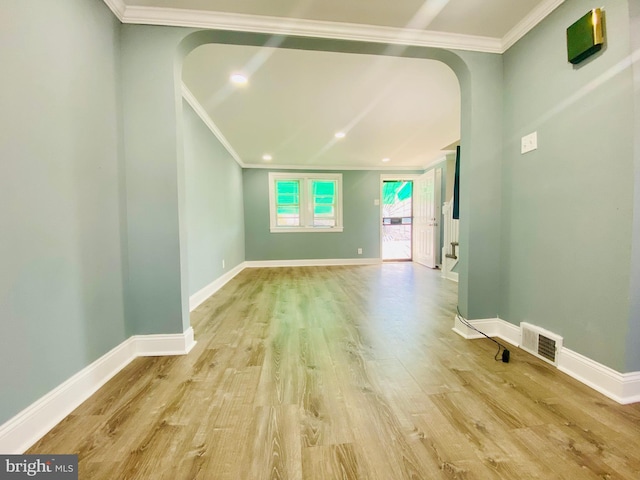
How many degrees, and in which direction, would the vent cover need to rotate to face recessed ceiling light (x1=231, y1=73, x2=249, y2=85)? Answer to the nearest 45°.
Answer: approximately 45° to its right

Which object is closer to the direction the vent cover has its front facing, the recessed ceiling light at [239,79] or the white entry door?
the recessed ceiling light

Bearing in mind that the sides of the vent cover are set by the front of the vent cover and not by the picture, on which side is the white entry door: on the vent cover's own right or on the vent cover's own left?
on the vent cover's own right

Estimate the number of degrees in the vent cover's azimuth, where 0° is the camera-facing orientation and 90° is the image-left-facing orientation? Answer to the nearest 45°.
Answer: approximately 45°

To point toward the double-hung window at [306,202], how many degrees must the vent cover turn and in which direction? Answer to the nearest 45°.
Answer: approximately 90° to its right
